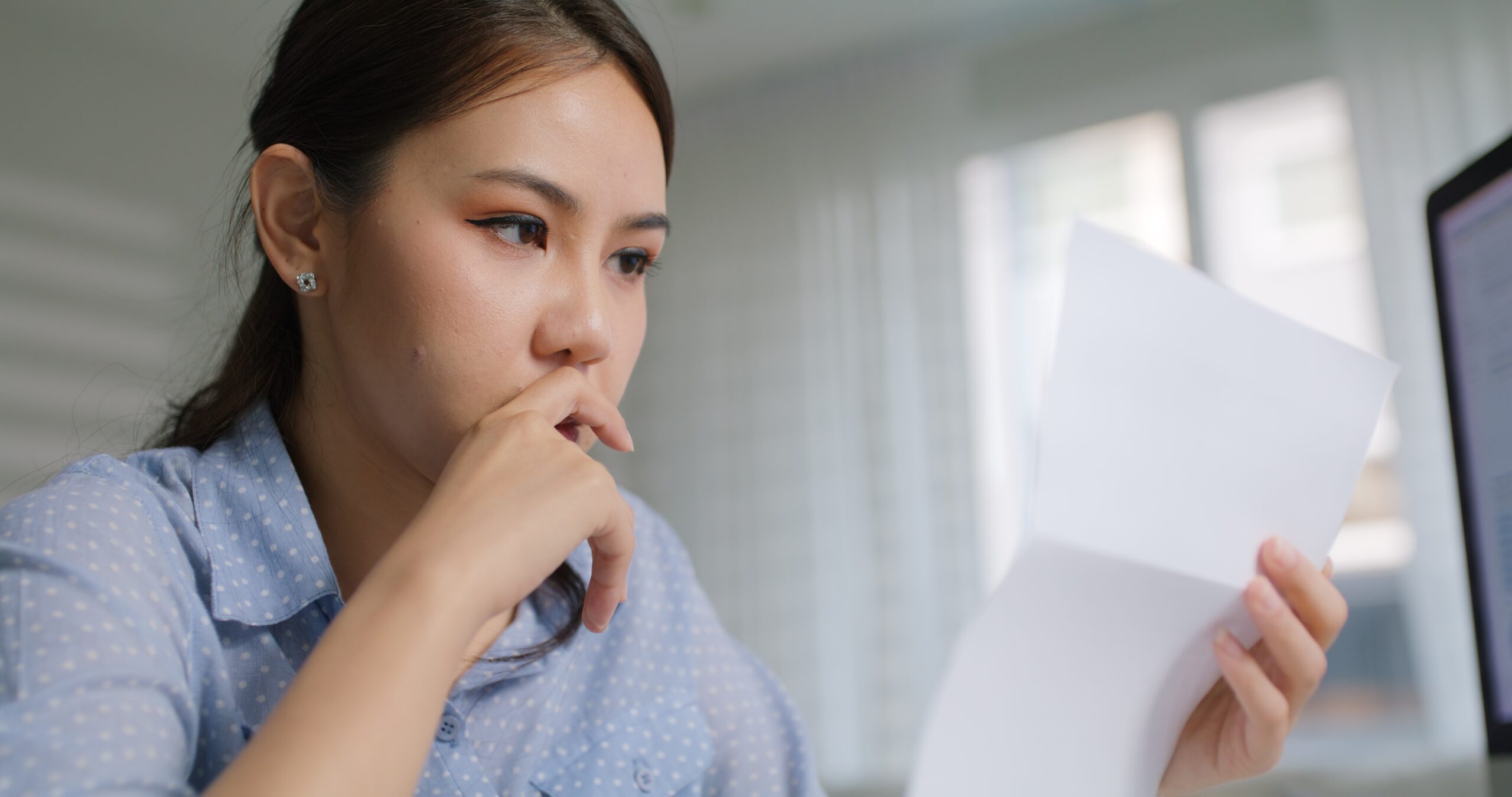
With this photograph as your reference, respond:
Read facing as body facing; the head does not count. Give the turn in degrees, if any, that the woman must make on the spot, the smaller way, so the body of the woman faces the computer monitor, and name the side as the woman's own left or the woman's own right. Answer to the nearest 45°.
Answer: approximately 45° to the woman's own left

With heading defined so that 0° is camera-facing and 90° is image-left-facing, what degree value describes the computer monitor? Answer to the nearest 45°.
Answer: approximately 45°

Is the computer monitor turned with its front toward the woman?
yes

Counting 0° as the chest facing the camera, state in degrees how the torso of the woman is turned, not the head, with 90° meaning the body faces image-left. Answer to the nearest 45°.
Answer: approximately 315°

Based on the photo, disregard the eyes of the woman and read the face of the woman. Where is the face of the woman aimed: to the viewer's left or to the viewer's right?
to the viewer's right
